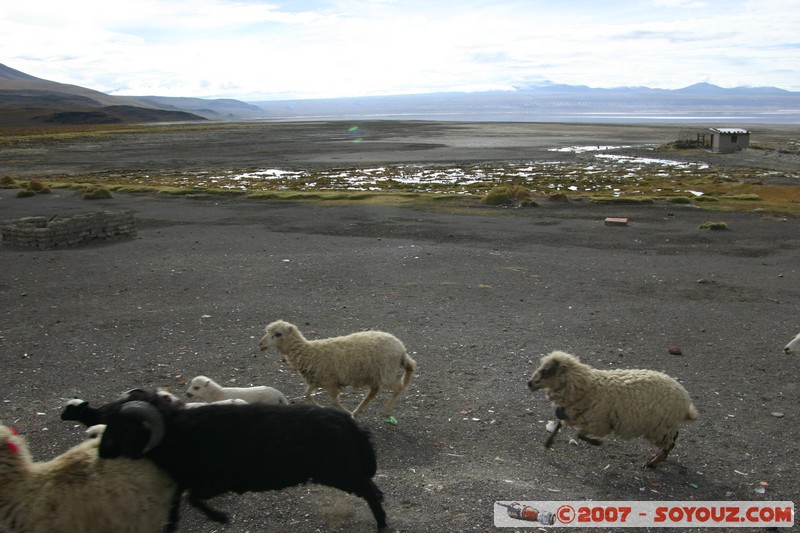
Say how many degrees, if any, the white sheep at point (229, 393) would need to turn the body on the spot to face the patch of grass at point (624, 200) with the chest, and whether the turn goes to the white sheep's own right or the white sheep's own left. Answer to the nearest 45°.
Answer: approximately 135° to the white sheep's own right

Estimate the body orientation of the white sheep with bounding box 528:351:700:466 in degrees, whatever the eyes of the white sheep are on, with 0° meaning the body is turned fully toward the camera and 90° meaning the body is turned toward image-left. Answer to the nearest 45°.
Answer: approximately 90°

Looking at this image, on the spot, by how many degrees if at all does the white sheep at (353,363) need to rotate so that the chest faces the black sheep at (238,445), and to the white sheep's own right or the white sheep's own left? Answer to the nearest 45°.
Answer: approximately 90° to the white sheep's own left

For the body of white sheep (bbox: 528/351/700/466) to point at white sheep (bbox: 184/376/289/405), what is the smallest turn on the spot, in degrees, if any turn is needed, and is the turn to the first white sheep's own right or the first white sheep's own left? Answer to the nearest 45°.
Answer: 0° — it already faces it

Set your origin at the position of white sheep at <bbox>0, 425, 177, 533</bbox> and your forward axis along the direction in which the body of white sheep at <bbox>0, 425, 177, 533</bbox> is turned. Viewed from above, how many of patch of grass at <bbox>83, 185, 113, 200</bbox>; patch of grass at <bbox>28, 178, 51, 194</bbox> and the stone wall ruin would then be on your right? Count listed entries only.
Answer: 3

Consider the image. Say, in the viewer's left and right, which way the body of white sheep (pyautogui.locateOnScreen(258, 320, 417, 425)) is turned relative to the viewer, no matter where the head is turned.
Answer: facing to the left of the viewer

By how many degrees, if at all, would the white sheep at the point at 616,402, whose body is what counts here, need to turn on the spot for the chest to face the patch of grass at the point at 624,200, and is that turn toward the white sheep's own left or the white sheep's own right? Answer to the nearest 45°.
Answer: approximately 90° to the white sheep's own right

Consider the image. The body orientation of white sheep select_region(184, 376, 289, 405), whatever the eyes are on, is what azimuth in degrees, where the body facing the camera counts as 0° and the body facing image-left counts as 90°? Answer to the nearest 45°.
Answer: approximately 90°

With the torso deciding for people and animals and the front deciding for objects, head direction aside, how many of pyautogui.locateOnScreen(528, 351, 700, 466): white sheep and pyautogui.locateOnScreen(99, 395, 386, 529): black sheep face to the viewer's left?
2

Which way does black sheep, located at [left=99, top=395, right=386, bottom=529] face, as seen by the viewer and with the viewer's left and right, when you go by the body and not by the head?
facing to the left of the viewer

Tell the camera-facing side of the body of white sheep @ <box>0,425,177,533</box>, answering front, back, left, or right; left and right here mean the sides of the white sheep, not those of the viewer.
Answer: left

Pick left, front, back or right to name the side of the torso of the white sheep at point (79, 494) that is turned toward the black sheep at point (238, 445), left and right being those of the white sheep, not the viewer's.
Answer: back
